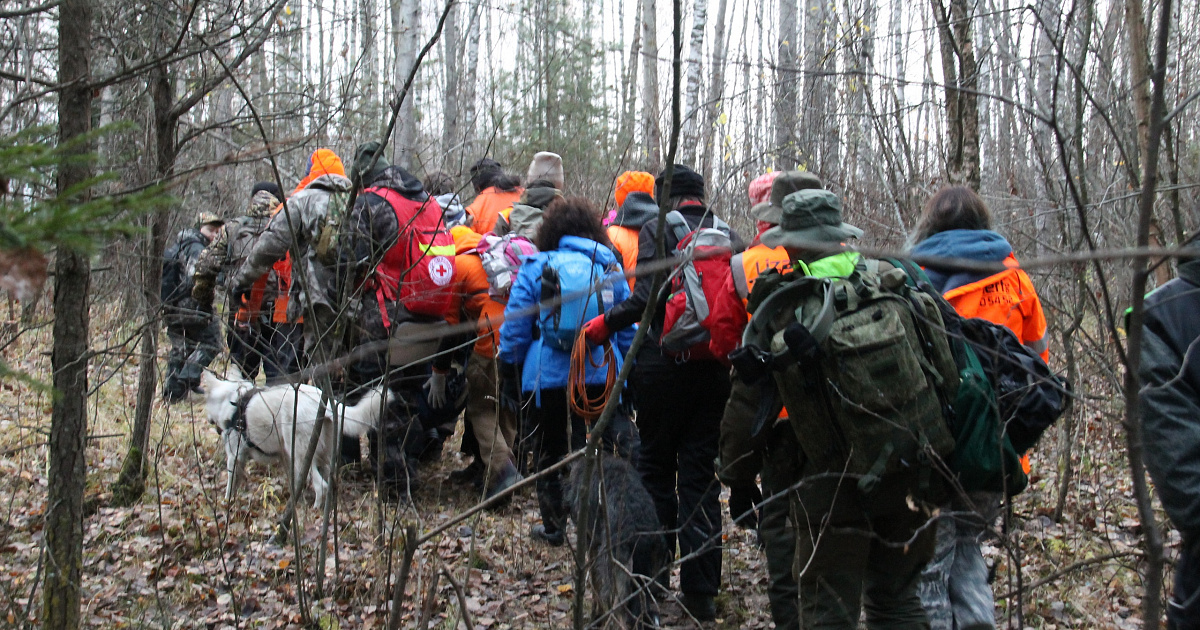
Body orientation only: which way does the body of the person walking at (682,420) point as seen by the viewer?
away from the camera

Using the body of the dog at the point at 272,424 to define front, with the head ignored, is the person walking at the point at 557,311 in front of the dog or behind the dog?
behind

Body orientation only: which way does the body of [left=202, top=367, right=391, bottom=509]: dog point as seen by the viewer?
to the viewer's left

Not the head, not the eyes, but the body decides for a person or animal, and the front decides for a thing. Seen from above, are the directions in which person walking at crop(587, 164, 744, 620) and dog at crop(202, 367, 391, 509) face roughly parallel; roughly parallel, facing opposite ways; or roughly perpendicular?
roughly perpendicular

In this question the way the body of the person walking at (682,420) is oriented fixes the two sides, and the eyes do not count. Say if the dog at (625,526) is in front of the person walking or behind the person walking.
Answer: behind

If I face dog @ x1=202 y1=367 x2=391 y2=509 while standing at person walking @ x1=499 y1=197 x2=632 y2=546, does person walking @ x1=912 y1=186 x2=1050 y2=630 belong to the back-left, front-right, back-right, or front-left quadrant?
back-left

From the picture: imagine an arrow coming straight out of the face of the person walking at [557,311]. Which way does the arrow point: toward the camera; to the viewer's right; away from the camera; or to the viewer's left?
away from the camera

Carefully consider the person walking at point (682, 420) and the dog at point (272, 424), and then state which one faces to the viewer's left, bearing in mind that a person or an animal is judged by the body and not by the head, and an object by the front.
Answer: the dog

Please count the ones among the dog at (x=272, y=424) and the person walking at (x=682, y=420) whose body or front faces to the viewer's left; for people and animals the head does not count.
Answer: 1

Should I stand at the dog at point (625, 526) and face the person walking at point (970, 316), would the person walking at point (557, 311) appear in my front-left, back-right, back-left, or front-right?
back-left

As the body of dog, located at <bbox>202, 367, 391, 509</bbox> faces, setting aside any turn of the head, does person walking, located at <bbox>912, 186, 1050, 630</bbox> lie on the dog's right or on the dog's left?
on the dog's left

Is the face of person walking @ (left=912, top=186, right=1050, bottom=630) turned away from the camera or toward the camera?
away from the camera

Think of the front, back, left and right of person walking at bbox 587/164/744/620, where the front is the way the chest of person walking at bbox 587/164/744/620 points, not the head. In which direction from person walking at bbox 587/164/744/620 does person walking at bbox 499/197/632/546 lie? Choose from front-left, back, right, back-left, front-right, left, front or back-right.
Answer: front-left

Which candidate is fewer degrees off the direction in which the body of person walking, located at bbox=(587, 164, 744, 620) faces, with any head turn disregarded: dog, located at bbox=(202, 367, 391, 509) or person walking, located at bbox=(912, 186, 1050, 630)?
the dog

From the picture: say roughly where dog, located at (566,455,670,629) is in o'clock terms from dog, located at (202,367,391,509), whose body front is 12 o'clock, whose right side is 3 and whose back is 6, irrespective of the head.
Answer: dog, located at (566,455,670,629) is roughly at 8 o'clock from dog, located at (202,367,391,509).
